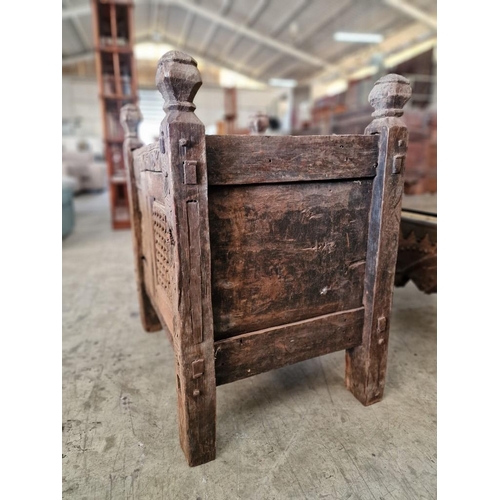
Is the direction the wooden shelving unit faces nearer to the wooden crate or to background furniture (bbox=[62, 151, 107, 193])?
the wooden crate

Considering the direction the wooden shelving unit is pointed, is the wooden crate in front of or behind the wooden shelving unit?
in front

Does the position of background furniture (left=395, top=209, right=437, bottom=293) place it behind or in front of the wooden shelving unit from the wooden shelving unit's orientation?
in front

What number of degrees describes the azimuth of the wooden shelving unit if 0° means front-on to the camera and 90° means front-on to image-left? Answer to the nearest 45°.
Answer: approximately 0°

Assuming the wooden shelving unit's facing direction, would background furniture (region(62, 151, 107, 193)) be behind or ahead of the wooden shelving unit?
behind
